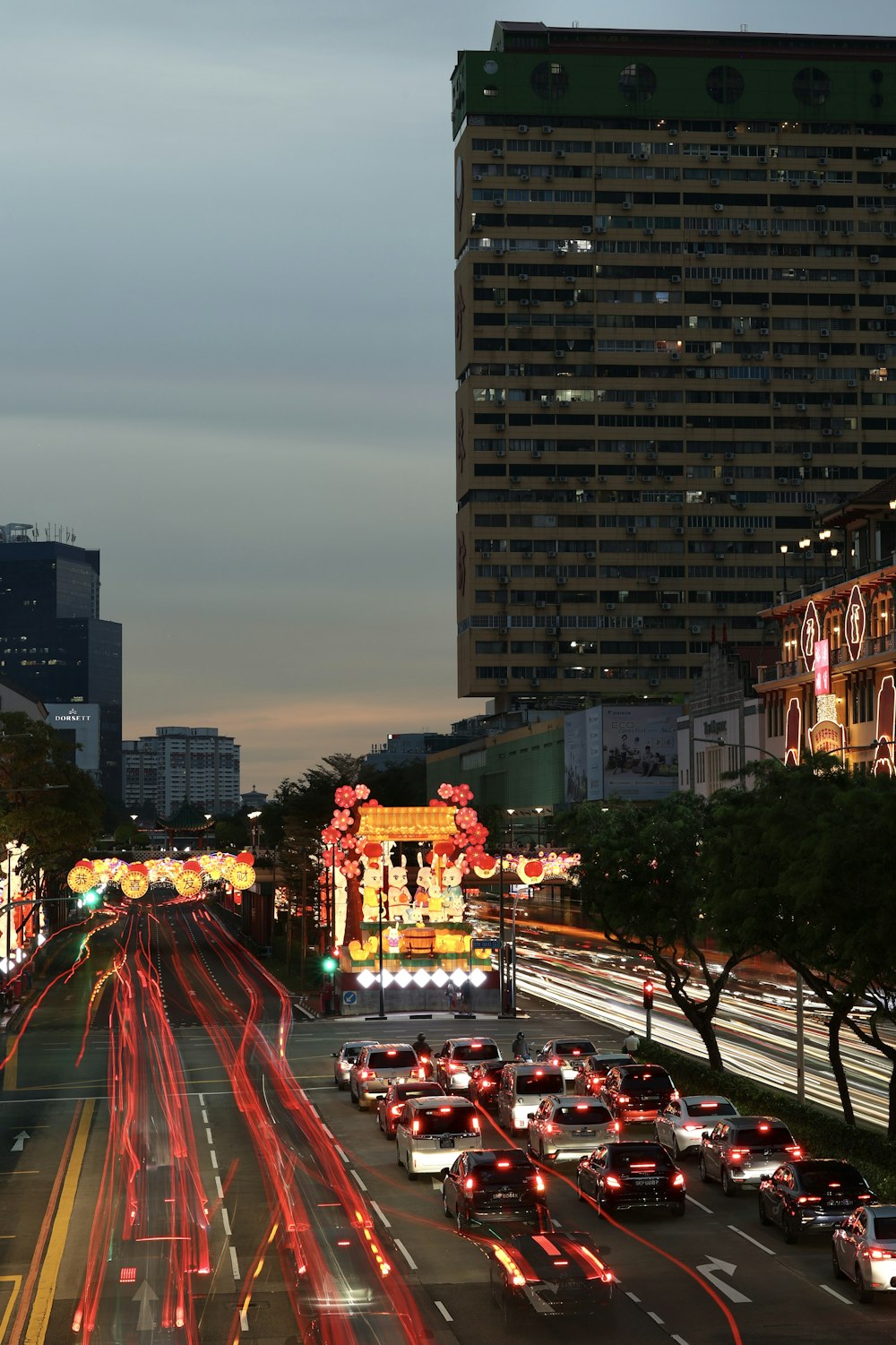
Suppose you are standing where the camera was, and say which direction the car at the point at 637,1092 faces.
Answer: facing away from the viewer

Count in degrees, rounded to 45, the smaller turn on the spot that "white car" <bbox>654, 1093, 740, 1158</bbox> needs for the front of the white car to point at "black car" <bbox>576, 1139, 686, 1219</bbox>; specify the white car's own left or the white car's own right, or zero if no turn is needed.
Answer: approximately 135° to the white car's own left

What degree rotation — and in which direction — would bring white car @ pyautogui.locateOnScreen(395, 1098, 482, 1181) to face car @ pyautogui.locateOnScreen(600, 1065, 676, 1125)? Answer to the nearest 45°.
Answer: approximately 45° to its right

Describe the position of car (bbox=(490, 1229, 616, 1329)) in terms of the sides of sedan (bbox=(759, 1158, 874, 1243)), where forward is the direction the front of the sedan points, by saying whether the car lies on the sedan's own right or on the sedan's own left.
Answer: on the sedan's own left

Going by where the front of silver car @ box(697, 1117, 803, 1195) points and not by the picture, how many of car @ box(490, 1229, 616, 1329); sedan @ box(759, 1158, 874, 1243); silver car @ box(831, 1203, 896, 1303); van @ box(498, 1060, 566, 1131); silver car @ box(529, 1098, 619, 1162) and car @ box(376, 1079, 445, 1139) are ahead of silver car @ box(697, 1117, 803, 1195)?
3

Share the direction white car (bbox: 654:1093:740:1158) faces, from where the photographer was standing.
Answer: facing away from the viewer and to the left of the viewer

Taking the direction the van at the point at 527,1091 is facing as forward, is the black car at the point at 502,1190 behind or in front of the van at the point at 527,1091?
behind

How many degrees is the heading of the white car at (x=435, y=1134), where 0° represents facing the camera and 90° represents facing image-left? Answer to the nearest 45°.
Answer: approximately 180°

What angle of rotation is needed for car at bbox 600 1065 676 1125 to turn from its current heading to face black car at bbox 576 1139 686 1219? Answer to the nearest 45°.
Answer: approximately 180°

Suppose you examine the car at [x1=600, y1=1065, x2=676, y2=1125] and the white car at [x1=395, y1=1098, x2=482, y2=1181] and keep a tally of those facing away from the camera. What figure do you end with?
2

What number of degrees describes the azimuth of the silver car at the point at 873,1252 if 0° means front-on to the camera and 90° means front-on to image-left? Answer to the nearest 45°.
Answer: approximately 135°

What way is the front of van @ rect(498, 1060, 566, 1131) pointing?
away from the camera

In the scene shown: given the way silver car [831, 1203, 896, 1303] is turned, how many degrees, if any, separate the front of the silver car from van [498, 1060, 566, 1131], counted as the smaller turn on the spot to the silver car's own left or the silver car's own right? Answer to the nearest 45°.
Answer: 0° — it already faces it

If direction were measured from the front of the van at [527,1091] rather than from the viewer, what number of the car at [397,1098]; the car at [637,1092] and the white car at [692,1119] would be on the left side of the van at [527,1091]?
1

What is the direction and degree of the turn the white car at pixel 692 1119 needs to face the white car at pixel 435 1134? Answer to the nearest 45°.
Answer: approximately 45° to its left
